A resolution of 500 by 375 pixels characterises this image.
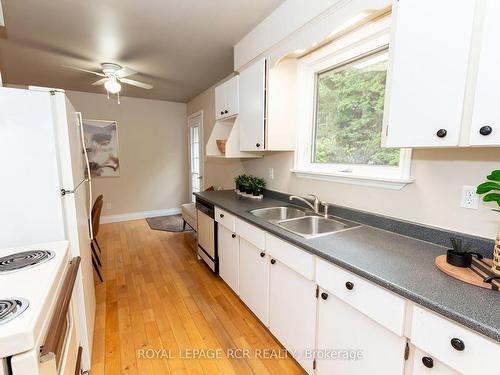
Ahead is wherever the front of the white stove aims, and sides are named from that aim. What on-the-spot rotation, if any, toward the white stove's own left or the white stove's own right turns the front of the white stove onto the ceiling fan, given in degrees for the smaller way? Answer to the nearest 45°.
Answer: approximately 90° to the white stove's own left

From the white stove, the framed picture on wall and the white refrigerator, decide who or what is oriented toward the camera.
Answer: the framed picture on wall

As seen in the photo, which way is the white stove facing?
to the viewer's right

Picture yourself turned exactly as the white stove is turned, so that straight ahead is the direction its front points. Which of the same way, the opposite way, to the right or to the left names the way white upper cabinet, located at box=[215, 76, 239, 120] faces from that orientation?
the opposite way

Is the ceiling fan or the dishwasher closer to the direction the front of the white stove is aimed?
the dishwasher

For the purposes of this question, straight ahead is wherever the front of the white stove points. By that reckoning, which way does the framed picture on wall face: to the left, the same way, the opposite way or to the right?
to the right

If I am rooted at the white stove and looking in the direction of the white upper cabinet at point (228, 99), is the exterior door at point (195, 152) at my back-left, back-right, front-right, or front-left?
front-left

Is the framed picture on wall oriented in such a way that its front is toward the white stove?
yes

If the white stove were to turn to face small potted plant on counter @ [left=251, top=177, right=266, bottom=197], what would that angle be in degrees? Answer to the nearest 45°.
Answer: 0° — it already faces it

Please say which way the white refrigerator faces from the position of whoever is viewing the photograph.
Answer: facing to the right of the viewer

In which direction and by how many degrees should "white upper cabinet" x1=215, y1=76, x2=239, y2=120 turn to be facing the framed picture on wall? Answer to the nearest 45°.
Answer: approximately 90° to its right

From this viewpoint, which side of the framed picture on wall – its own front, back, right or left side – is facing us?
front

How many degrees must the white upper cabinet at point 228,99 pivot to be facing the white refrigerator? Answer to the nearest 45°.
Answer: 0° — it already faces it

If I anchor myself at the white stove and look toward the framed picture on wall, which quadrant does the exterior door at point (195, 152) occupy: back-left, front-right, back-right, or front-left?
front-right

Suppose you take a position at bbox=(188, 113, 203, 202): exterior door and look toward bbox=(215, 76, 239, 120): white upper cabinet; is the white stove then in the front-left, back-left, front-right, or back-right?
front-right

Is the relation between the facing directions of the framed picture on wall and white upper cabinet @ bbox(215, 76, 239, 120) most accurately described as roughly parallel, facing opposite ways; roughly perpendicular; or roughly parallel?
roughly perpendicular

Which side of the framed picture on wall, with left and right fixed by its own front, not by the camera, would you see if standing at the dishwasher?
front

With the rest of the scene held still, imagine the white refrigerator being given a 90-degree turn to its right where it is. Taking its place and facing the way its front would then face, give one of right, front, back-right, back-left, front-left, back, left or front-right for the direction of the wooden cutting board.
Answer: front-left

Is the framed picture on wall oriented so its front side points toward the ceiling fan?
yes

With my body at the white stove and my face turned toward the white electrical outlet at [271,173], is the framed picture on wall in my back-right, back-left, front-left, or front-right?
front-left
